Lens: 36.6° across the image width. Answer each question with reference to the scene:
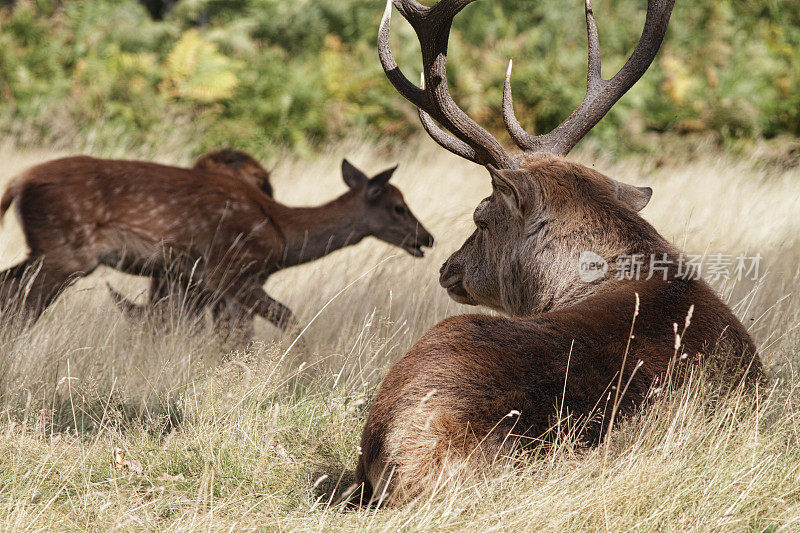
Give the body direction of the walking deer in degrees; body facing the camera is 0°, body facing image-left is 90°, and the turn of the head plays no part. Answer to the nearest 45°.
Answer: approximately 270°

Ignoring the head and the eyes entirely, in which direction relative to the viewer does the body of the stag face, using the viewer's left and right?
facing away from the viewer and to the right of the viewer

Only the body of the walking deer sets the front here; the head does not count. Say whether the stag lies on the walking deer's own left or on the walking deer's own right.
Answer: on the walking deer's own right

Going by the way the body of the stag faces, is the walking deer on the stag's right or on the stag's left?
on the stag's left
